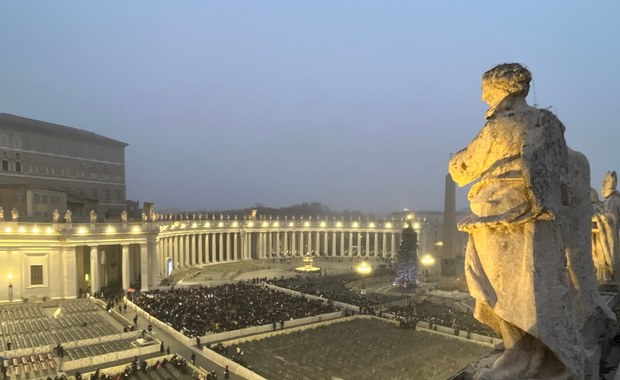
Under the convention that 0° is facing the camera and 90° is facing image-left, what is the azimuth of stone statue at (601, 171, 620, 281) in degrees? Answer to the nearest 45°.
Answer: approximately 90°

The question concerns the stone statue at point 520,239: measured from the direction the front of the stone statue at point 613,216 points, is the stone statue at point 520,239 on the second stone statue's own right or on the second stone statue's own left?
on the second stone statue's own left
